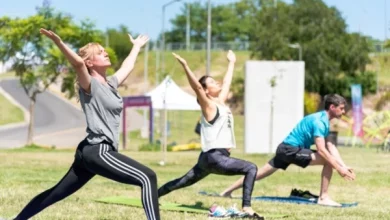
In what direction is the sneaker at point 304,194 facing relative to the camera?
to the viewer's right

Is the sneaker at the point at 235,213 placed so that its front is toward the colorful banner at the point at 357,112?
no

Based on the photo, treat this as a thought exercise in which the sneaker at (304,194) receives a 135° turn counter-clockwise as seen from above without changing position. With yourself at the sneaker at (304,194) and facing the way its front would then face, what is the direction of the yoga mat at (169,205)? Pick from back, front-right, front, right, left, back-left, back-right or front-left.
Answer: left

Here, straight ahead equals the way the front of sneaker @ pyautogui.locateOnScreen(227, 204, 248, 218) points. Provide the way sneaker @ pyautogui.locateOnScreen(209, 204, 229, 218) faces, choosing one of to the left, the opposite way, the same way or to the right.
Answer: the same way

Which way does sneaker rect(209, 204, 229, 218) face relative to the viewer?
to the viewer's right

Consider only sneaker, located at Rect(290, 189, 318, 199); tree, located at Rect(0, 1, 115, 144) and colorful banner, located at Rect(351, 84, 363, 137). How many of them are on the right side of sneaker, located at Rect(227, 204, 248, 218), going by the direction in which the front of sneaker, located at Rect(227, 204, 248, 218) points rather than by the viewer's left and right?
0

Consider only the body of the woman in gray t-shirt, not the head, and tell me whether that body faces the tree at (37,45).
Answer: no

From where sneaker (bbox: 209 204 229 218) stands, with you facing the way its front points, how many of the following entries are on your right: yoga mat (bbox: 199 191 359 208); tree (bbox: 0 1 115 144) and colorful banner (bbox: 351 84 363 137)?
0

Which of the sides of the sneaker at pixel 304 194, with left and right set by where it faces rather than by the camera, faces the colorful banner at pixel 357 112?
left
